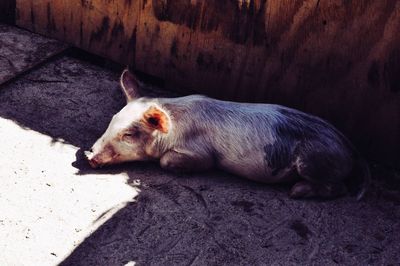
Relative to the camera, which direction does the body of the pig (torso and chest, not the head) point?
to the viewer's left
